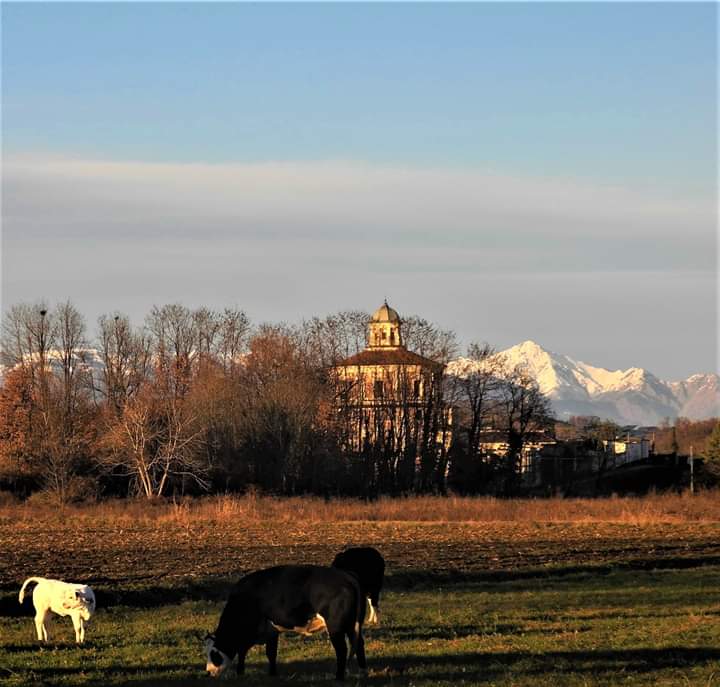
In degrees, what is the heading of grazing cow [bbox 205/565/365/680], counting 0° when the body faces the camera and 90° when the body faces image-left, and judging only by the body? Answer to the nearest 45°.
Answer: approximately 90°

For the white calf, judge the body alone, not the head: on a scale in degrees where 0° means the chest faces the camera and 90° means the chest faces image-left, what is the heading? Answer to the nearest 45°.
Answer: approximately 270°

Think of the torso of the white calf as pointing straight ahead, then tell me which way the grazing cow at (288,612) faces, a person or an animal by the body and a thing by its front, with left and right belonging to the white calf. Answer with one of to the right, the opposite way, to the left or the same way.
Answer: the opposite way

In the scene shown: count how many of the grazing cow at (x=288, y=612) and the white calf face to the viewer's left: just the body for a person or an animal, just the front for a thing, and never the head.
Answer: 1

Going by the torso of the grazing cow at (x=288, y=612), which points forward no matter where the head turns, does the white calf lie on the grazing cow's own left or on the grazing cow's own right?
on the grazing cow's own right

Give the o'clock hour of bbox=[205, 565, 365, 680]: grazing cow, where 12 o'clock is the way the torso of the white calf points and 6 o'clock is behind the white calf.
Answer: The grazing cow is roughly at 2 o'clock from the white calf.
